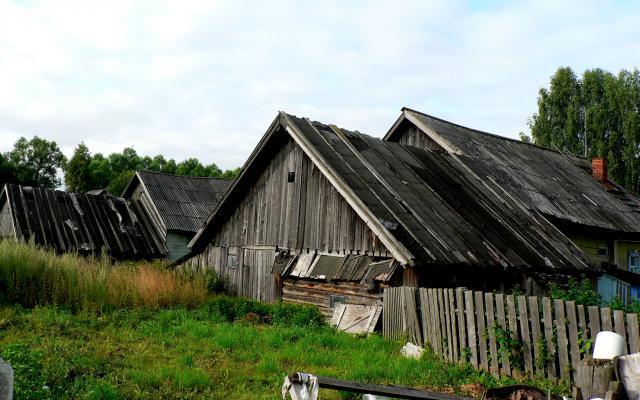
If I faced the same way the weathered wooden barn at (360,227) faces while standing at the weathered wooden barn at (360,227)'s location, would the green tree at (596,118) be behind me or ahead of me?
behind

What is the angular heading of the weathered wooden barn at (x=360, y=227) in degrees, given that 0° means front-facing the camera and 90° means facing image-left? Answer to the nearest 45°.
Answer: approximately 45°

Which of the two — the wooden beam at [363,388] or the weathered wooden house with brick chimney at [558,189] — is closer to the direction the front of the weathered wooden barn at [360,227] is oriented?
the wooden beam

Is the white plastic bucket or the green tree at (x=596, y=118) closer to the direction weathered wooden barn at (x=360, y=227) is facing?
the white plastic bucket

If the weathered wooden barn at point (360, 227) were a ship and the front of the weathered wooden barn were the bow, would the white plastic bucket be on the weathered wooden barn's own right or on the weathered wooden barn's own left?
on the weathered wooden barn's own left

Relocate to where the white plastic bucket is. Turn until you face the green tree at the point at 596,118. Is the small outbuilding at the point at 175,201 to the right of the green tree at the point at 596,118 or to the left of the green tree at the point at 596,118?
left

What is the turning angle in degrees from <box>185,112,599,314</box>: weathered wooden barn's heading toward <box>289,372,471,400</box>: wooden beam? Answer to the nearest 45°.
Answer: approximately 45° to its left

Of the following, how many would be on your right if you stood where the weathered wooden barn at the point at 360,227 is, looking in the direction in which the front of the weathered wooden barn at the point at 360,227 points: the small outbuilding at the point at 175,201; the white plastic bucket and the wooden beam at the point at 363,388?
1

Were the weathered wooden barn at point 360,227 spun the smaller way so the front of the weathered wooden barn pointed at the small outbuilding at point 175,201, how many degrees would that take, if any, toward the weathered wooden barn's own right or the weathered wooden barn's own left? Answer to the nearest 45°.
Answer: approximately 90° to the weathered wooden barn's own right

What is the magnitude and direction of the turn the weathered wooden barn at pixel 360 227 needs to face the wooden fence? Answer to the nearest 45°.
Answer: approximately 45° to its left

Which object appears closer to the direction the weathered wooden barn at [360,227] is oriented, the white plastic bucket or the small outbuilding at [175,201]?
the white plastic bucket

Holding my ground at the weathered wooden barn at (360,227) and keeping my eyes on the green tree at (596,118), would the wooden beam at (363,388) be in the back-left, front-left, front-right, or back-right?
back-right
